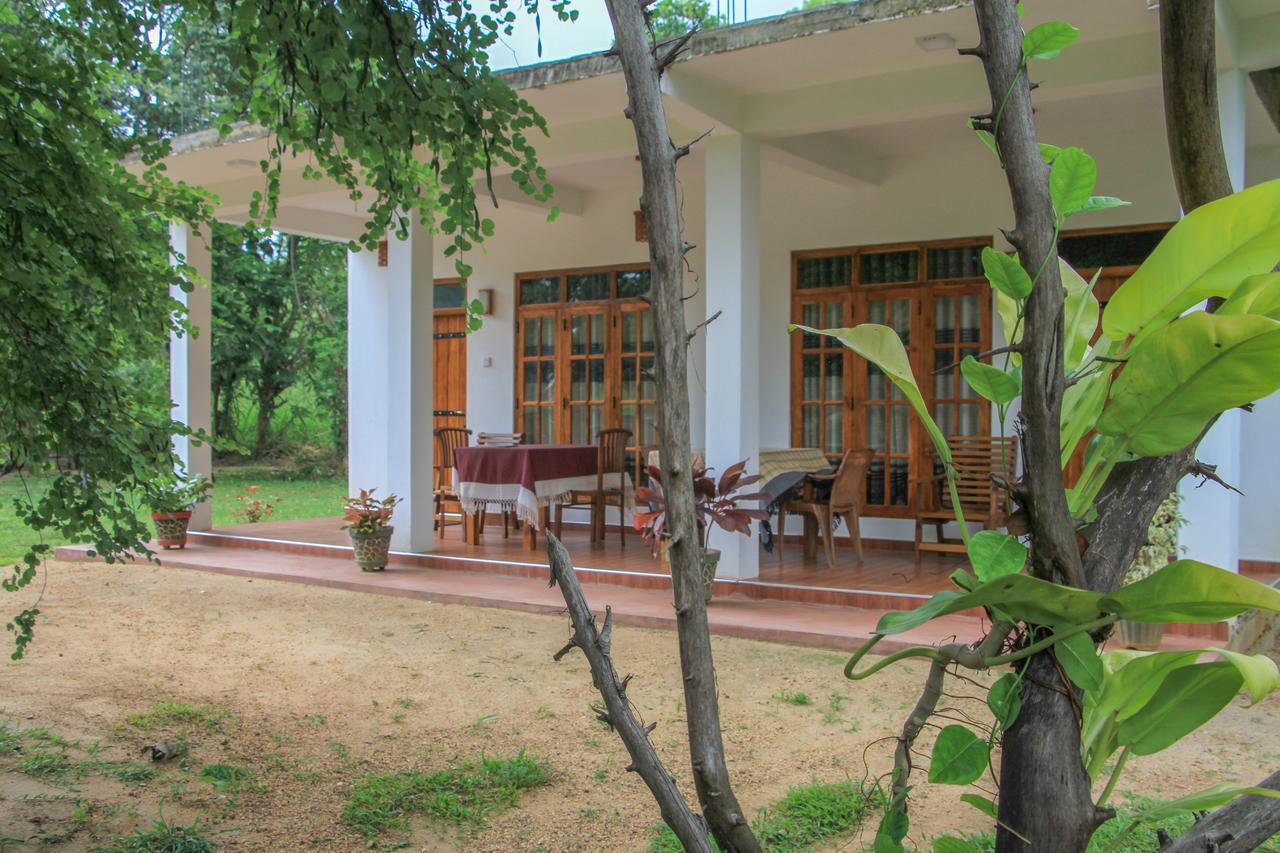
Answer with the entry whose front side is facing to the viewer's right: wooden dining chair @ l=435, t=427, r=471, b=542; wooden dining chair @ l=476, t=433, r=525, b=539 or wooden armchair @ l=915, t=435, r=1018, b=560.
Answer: wooden dining chair @ l=435, t=427, r=471, b=542

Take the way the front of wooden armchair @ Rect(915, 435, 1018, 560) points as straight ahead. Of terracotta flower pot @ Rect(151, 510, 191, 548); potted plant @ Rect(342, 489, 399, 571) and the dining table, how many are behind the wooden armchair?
0

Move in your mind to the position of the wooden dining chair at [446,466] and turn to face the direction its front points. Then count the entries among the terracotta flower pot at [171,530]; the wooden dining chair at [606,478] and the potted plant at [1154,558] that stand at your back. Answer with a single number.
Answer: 1

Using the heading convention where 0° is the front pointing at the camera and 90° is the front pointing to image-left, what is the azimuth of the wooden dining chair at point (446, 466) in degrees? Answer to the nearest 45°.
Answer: approximately 270°

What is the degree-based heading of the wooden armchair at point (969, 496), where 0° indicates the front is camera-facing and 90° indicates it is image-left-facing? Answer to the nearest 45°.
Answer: approximately 45°

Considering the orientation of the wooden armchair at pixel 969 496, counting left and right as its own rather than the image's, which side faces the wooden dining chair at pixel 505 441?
right

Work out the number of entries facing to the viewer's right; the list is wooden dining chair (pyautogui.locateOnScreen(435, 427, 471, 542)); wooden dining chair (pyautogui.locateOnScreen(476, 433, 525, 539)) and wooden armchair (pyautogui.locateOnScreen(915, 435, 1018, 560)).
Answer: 1

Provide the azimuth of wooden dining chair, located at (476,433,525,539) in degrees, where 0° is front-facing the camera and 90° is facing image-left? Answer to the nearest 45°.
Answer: approximately 45°

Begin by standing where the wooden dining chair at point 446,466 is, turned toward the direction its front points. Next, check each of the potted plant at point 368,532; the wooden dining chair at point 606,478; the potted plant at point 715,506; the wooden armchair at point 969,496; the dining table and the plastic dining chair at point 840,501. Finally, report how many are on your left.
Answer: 0

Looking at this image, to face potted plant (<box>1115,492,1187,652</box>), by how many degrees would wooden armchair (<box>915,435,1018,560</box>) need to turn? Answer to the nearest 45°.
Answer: approximately 90° to its left

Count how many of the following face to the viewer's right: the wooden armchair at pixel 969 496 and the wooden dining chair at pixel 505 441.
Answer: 0

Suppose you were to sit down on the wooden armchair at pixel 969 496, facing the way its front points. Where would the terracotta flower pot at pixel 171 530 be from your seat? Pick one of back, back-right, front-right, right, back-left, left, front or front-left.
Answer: front-right

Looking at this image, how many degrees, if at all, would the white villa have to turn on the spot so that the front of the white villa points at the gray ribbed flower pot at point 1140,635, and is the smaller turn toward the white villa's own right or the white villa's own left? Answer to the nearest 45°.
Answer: approximately 90° to the white villa's own left

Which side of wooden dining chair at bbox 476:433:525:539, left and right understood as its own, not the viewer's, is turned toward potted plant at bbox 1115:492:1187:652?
left
